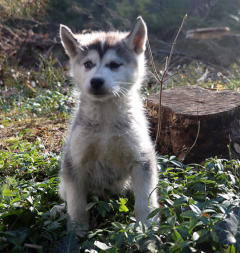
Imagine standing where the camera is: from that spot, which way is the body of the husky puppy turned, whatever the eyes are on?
toward the camera

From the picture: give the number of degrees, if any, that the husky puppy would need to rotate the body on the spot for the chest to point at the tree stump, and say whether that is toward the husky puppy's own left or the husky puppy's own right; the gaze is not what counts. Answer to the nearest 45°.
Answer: approximately 135° to the husky puppy's own left
